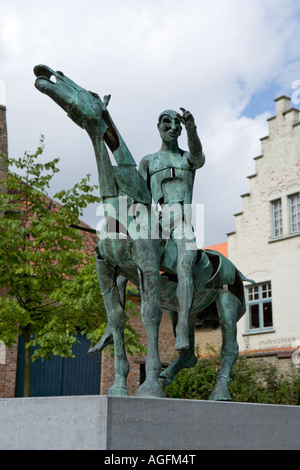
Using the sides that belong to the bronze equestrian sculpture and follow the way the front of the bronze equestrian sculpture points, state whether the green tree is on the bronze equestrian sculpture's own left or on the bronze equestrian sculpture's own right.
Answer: on the bronze equestrian sculpture's own right

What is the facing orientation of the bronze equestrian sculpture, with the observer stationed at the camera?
facing the viewer and to the left of the viewer

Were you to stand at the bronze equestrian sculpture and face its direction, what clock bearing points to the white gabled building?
The white gabled building is roughly at 5 o'clock from the bronze equestrian sculpture.
